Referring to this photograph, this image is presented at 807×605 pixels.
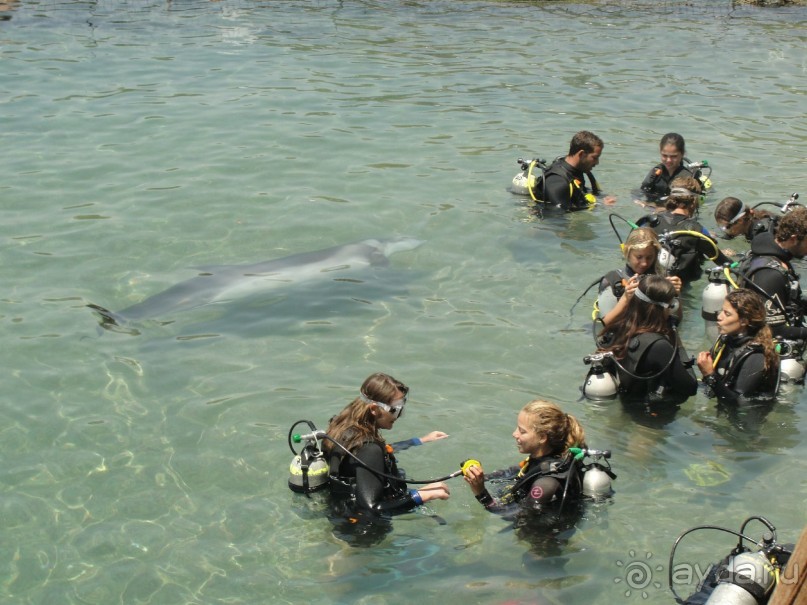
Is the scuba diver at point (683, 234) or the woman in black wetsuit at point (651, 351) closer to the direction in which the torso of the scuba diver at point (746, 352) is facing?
the woman in black wetsuit

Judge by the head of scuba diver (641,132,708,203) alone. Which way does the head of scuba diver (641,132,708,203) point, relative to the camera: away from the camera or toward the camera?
toward the camera

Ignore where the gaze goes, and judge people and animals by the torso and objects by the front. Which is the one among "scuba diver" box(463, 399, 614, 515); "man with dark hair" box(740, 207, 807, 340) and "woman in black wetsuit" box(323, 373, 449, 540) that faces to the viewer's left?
the scuba diver

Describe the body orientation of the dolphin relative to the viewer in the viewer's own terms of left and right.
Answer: facing to the right of the viewer

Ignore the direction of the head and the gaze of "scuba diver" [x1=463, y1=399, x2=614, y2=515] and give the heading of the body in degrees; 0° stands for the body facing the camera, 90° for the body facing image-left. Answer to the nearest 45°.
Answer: approximately 90°

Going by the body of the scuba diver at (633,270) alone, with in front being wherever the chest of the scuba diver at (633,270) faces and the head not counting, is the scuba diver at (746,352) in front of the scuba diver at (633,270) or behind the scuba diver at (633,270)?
in front

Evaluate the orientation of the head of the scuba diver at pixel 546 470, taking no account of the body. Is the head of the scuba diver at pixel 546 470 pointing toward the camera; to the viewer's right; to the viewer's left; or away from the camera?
to the viewer's left

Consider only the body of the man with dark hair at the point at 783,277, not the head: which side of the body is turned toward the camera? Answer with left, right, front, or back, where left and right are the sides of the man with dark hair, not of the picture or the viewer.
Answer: right

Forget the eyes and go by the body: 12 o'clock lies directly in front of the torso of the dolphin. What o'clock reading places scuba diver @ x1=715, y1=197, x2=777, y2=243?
The scuba diver is roughly at 12 o'clock from the dolphin.

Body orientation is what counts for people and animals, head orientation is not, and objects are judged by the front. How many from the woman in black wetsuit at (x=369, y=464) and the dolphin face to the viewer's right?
2

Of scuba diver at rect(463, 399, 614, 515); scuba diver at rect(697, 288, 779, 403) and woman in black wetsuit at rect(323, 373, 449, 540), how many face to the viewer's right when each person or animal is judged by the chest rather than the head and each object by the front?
1

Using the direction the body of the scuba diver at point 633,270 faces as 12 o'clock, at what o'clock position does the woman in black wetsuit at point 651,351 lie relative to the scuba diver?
The woman in black wetsuit is roughly at 1 o'clock from the scuba diver.

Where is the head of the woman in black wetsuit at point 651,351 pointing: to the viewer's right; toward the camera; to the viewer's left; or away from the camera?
away from the camera

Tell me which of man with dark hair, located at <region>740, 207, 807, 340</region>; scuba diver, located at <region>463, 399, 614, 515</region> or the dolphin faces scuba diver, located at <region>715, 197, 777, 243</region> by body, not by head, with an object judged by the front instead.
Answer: the dolphin

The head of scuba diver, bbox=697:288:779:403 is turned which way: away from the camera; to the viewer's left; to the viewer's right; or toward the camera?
to the viewer's left

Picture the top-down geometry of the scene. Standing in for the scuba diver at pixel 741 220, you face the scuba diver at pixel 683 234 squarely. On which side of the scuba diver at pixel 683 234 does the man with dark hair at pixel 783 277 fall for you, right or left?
left

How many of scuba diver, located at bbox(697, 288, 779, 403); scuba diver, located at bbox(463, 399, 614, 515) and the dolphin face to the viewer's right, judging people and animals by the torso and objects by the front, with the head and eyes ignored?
1

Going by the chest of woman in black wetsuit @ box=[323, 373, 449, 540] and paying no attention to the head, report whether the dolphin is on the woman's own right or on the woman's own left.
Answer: on the woman's own left

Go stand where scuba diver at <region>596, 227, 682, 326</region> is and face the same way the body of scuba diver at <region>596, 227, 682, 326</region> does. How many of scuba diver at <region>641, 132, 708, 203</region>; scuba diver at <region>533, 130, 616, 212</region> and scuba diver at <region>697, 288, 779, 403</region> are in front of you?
1
